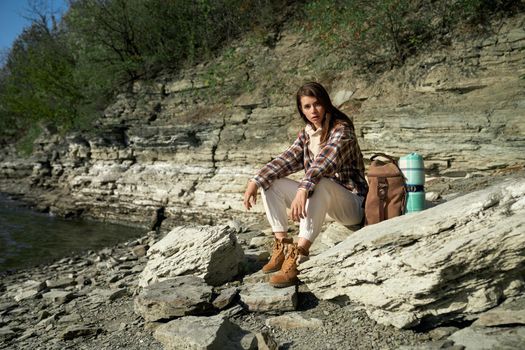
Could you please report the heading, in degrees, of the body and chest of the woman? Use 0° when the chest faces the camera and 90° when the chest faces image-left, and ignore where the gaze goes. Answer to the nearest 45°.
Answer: approximately 45°

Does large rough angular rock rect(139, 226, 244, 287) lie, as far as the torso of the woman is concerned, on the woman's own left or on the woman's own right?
on the woman's own right

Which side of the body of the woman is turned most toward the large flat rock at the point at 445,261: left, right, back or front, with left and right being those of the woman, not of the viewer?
left

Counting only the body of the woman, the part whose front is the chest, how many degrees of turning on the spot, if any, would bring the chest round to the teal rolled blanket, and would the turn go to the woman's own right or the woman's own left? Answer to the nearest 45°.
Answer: approximately 135° to the woman's own left

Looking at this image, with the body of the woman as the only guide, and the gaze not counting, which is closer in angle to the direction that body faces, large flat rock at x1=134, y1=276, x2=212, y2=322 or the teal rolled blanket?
the large flat rock

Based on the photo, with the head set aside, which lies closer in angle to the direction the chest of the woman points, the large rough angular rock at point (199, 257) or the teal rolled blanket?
the large rough angular rock

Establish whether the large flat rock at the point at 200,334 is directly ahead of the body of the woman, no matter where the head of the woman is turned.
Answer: yes

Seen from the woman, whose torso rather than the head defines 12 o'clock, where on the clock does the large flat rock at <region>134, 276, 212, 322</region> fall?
The large flat rock is roughly at 1 o'clock from the woman.
